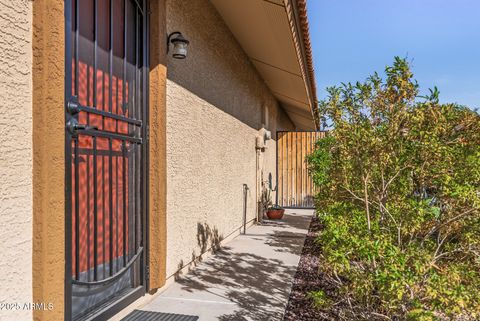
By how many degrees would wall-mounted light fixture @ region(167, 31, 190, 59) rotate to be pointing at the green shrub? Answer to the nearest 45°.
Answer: approximately 45° to its right

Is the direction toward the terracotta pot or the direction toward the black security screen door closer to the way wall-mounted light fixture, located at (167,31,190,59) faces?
the terracotta pot

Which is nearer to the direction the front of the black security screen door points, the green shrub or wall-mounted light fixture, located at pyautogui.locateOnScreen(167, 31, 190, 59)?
the green shrub

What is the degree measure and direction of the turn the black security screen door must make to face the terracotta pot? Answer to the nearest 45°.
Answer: approximately 90° to its left

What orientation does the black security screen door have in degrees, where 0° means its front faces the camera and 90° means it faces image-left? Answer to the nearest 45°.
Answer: approximately 315°

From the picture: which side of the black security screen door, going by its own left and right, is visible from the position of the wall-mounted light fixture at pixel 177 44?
left

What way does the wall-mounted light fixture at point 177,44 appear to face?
to the viewer's right

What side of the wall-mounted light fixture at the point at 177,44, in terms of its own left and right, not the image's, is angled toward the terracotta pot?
left

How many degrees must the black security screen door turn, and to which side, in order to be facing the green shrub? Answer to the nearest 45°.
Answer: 0° — it already faces it

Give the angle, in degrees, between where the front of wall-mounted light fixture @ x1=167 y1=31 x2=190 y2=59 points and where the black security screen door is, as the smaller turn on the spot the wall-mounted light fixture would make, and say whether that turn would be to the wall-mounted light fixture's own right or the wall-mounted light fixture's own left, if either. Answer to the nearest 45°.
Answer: approximately 135° to the wall-mounted light fixture's own right
